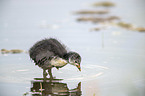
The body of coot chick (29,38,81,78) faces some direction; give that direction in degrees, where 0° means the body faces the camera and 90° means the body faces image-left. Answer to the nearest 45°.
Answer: approximately 270°
